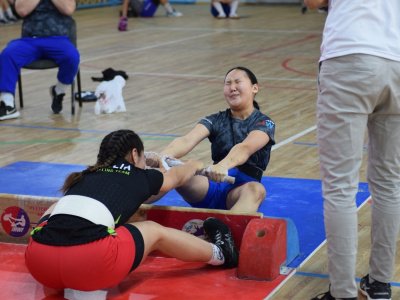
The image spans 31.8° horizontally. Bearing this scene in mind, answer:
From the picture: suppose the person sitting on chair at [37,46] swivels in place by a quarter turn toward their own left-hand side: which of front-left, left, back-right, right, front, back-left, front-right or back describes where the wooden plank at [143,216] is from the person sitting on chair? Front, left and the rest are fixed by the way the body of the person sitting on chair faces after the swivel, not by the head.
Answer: right

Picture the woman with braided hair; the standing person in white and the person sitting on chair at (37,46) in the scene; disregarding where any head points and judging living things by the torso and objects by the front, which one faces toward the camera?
the person sitting on chair

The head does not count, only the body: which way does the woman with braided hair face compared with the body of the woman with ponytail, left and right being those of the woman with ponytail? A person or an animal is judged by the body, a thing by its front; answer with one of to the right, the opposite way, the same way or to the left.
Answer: the opposite way

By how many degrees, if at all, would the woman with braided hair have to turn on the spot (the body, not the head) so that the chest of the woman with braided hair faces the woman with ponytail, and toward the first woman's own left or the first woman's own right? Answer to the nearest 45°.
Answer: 0° — they already face them

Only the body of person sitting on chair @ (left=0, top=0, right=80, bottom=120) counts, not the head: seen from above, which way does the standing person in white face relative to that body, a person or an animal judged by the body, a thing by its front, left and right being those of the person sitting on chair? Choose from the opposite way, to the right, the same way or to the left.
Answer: the opposite way

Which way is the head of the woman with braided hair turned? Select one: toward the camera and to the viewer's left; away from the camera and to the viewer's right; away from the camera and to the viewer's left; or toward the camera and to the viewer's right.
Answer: away from the camera and to the viewer's right

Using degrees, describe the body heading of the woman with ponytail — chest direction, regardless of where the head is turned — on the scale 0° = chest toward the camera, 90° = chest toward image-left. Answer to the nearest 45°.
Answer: approximately 45°

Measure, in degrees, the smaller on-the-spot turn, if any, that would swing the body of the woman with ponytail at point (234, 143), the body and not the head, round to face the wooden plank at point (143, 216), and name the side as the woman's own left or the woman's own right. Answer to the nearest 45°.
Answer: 0° — they already face it

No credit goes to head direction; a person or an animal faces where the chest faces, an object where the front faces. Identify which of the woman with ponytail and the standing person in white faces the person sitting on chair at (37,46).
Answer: the standing person in white

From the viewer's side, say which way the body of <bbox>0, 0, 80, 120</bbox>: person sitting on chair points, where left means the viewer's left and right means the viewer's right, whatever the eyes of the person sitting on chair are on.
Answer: facing the viewer

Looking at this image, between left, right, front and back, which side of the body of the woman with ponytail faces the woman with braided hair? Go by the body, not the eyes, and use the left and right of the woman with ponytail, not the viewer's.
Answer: front

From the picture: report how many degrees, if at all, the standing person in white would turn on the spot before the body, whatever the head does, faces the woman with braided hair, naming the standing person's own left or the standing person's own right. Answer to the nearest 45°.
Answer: approximately 45° to the standing person's own left
